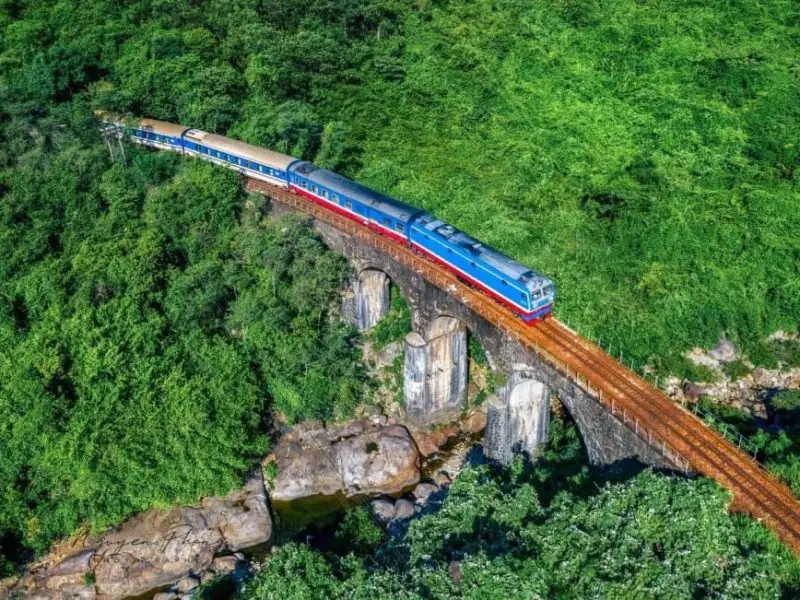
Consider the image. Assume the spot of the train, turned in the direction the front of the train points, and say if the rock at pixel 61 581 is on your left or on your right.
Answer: on your right

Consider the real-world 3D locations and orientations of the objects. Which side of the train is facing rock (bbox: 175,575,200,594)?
right

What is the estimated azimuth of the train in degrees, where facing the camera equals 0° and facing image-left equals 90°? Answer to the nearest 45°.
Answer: approximately 315°

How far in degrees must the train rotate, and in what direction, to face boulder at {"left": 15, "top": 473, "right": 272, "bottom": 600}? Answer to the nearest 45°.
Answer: approximately 90° to its right

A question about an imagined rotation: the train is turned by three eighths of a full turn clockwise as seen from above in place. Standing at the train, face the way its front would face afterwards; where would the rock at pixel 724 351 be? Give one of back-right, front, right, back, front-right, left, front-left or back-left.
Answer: back
